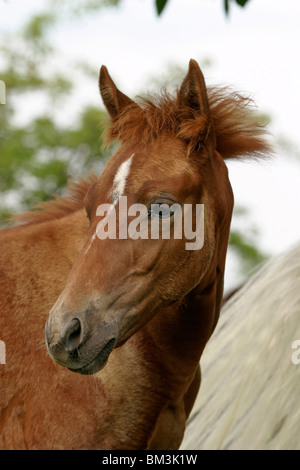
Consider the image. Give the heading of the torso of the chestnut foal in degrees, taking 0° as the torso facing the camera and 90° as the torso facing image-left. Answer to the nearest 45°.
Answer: approximately 315°
